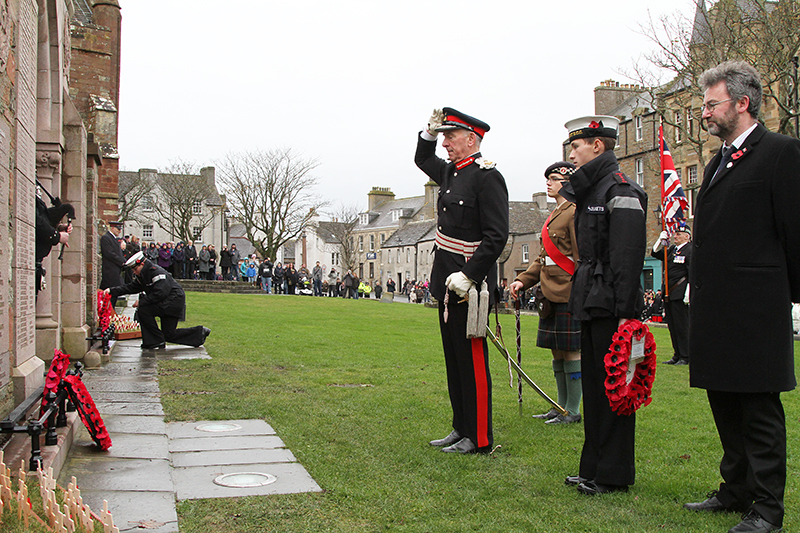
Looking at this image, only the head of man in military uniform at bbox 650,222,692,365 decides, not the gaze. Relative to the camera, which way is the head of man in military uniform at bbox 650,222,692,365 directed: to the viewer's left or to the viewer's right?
to the viewer's left

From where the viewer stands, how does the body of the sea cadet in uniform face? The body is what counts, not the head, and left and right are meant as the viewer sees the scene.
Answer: facing to the left of the viewer

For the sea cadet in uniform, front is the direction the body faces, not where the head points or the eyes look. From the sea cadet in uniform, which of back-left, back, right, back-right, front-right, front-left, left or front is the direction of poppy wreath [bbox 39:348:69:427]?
front

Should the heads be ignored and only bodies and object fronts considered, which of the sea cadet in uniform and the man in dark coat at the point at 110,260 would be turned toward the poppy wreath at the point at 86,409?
the sea cadet in uniform

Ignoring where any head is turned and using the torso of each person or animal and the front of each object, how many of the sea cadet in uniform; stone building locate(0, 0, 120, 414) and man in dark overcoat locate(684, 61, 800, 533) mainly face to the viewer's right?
1

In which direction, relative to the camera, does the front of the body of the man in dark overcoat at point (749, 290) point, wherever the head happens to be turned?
to the viewer's left

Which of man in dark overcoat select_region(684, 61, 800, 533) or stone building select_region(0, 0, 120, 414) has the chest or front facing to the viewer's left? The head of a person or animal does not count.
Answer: the man in dark overcoat

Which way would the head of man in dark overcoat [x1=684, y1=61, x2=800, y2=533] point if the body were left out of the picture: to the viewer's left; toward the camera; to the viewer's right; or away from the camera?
to the viewer's left

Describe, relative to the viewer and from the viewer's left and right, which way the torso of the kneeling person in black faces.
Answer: facing to the left of the viewer

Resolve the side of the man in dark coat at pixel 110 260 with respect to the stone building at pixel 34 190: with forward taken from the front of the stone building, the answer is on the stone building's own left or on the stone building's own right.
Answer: on the stone building's own left

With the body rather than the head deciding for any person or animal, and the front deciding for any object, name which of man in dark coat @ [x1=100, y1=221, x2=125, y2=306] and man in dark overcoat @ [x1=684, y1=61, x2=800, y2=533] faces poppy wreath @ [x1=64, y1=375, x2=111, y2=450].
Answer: man in dark overcoat @ [x1=684, y1=61, x2=800, y2=533]

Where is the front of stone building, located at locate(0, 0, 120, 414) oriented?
to the viewer's right

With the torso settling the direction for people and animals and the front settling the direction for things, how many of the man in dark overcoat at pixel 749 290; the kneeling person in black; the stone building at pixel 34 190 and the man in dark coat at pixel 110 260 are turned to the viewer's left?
2

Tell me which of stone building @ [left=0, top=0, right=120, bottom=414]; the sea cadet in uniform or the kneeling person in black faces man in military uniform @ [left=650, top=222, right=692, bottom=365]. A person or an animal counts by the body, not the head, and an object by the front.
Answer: the stone building
